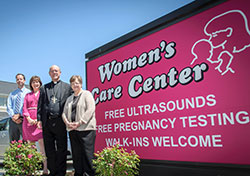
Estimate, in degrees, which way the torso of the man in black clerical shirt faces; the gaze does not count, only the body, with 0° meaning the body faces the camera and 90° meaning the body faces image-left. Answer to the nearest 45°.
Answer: approximately 0°

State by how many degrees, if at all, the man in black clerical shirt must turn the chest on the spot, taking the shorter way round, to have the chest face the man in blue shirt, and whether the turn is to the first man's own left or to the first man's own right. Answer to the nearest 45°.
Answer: approximately 135° to the first man's own right

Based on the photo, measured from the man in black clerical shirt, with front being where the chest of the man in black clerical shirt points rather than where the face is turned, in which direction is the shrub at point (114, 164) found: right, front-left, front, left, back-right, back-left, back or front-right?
front-left

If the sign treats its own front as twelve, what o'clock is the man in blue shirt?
The man in blue shirt is roughly at 2 o'clock from the sign.

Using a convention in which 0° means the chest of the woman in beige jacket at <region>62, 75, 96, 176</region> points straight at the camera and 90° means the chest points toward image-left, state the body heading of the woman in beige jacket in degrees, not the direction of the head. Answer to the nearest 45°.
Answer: approximately 45°

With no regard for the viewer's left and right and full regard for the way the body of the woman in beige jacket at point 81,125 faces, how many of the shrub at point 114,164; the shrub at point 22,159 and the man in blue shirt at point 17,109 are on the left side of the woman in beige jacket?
1

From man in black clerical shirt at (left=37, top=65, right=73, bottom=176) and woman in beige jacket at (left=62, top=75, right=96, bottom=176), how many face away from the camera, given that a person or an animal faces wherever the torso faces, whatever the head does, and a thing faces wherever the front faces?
0

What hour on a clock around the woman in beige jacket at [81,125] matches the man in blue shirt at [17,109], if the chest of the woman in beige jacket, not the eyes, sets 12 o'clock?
The man in blue shirt is roughly at 3 o'clock from the woman in beige jacket.

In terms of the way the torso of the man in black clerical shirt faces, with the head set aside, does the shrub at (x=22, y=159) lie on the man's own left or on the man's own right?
on the man's own right
